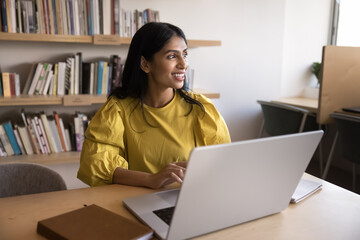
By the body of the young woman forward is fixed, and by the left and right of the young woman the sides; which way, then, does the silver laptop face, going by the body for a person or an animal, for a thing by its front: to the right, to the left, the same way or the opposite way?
the opposite way

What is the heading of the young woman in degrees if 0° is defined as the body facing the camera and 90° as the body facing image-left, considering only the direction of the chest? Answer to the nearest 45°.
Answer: approximately 315°

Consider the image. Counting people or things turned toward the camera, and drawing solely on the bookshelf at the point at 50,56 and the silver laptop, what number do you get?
1

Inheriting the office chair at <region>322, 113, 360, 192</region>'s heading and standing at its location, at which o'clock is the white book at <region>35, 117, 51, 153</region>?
The white book is roughly at 7 o'clock from the office chair.

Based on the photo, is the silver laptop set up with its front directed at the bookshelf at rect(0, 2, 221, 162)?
yes

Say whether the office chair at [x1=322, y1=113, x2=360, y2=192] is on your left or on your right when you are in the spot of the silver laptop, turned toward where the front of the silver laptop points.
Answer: on your right

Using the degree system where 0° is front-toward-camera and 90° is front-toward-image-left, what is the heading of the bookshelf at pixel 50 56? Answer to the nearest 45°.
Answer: approximately 0°

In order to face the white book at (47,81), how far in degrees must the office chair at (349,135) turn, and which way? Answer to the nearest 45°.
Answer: approximately 135° to its left

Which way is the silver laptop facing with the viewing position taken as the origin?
facing away from the viewer and to the left of the viewer
